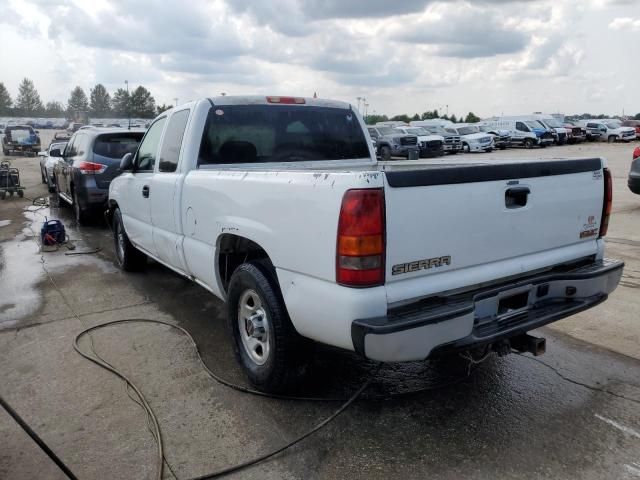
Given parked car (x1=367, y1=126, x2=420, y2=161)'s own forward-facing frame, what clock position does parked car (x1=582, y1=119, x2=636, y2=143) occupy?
parked car (x1=582, y1=119, x2=636, y2=143) is roughly at 9 o'clock from parked car (x1=367, y1=126, x2=420, y2=161).

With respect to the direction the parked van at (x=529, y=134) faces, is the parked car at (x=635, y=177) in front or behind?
in front

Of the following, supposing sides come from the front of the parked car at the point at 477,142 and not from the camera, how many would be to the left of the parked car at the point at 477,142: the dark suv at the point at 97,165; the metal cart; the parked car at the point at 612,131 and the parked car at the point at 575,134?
2

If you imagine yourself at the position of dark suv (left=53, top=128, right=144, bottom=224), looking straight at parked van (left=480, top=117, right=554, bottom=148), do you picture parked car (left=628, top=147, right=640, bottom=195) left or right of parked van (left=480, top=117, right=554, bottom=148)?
right

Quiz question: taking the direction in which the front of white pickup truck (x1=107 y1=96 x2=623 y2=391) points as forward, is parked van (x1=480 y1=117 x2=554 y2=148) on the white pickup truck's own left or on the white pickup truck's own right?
on the white pickup truck's own right

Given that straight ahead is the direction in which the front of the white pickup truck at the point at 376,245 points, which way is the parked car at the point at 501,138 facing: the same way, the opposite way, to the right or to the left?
the opposite way

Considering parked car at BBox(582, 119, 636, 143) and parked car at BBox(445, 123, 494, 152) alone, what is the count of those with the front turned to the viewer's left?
0

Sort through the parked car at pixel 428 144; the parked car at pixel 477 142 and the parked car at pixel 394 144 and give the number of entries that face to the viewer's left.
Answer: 0

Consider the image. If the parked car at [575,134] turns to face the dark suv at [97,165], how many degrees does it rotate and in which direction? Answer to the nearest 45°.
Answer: approximately 45° to its right

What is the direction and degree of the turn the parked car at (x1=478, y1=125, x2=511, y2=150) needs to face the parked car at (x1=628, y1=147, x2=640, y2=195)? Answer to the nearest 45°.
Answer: approximately 45° to its right

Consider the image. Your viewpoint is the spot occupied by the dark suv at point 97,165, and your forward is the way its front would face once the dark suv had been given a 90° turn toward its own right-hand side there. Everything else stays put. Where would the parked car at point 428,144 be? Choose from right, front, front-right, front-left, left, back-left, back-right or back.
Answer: front

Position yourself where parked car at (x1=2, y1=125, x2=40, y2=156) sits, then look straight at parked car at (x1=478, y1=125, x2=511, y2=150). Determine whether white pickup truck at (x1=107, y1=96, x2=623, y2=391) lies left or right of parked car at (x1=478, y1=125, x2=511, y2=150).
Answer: right

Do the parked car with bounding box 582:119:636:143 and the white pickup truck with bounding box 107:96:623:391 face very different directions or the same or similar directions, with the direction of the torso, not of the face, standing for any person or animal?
very different directions

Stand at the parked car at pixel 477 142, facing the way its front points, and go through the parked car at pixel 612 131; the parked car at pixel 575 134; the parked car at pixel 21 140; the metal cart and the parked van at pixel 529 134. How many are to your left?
3

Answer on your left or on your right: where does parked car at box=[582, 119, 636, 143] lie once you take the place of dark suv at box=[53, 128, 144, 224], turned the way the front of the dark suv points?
on your right

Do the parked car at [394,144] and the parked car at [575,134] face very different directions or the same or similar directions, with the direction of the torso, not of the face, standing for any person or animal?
same or similar directions

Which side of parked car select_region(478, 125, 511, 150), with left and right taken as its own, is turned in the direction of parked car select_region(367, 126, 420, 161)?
right

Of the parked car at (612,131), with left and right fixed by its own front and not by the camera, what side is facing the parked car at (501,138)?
right

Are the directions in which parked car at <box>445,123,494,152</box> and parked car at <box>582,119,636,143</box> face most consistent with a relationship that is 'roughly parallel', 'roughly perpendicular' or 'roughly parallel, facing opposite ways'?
roughly parallel
